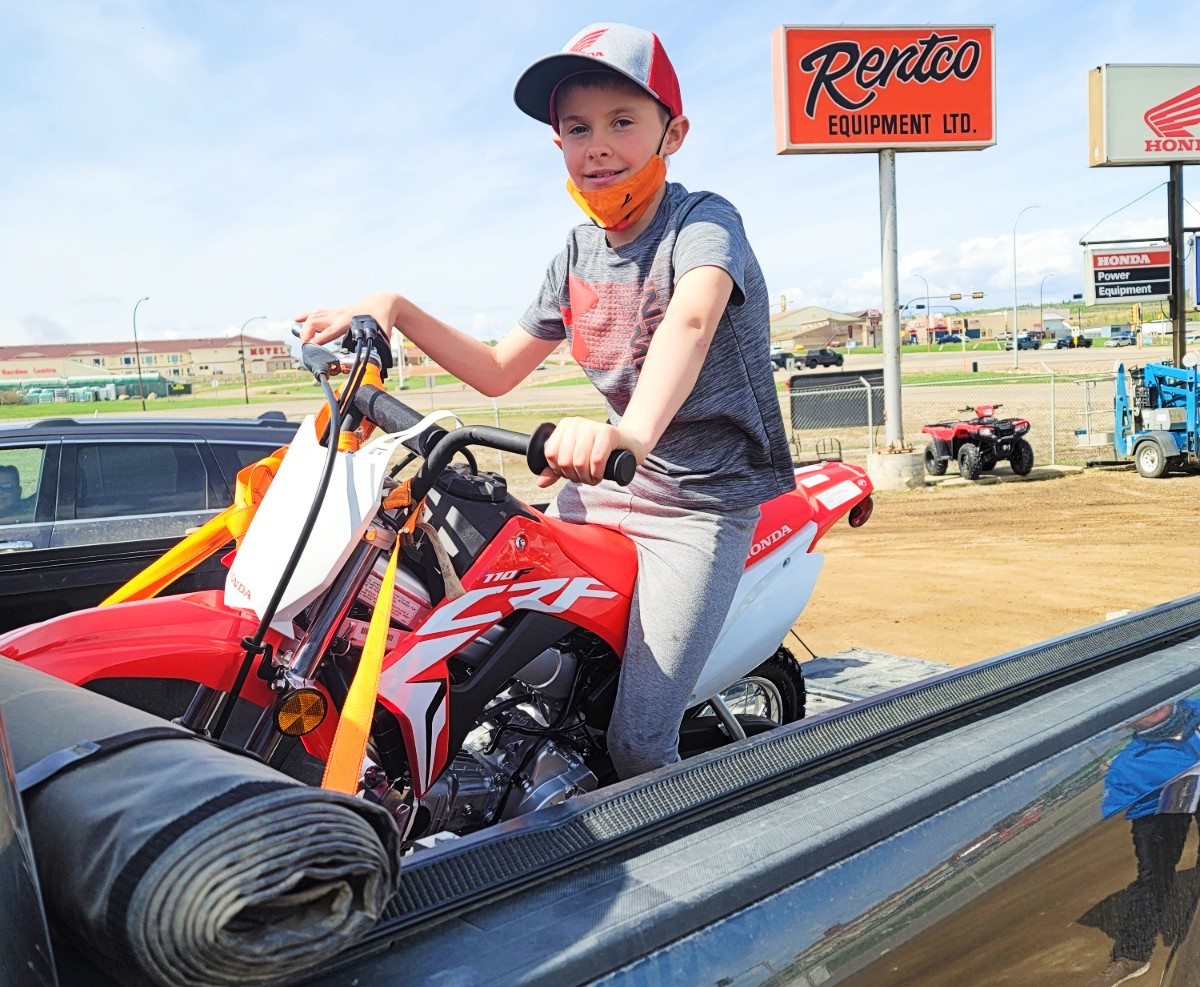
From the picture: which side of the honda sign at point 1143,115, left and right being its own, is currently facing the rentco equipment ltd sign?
right

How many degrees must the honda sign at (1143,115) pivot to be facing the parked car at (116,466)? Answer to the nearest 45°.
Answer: approximately 45° to its right

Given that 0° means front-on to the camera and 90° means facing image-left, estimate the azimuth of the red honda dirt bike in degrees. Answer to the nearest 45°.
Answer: approximately 45°

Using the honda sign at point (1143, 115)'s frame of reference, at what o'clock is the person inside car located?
The person inside car is roughly at 2 o'clock from the honda sign.

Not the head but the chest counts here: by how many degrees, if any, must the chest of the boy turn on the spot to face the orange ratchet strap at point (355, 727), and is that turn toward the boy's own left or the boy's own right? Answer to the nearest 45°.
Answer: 0° — they already face it

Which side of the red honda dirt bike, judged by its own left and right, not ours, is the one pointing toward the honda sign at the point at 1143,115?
back

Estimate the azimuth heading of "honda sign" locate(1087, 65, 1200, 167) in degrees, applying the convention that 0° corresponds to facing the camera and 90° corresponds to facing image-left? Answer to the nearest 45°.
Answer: approximately 315°

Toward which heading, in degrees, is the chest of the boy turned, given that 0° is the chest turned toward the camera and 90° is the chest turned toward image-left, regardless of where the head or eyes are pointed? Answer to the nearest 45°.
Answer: approximately 45°

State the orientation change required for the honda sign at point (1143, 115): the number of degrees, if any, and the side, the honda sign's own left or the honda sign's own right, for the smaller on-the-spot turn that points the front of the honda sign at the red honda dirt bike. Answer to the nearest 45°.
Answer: approximately 45° to the honda sign's own right

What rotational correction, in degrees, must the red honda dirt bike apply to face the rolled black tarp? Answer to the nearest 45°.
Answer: approximately 45° to its left

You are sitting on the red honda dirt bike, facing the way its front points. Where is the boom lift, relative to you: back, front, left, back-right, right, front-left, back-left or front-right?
back

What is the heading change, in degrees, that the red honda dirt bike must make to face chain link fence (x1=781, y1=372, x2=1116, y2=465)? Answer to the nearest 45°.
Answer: approximately 180°

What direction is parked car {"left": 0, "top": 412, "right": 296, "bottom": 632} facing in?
to the viewer's left

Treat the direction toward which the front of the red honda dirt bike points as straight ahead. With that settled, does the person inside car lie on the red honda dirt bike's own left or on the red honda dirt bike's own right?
on the red honda dirt bike's own right
